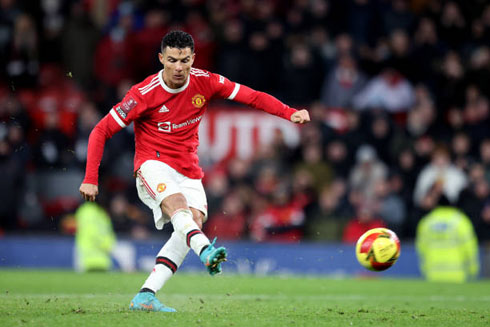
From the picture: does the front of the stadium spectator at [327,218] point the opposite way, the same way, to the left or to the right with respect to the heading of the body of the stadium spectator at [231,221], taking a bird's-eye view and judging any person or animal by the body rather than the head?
the same way

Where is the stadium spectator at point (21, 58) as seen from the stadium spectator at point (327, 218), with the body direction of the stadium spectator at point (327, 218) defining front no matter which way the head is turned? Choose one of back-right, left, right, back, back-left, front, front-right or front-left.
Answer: right

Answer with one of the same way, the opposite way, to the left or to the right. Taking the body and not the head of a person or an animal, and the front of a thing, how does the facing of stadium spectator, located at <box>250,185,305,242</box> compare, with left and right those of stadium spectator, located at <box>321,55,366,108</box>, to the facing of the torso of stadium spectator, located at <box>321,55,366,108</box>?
the same way

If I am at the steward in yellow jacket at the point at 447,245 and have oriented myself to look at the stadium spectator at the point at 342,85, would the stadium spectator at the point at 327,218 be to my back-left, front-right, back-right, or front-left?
front-left

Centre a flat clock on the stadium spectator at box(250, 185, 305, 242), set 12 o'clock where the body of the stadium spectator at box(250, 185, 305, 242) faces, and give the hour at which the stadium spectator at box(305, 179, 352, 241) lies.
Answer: the stadium spectator at box(305, 179, 352, 241) is roughly at 9 o'clock from the stadium spectator at box(250, 185, 305, 242).

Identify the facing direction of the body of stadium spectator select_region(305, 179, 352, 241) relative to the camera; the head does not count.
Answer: toward the camera

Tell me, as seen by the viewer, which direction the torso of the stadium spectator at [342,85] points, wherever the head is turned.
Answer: toward the camera

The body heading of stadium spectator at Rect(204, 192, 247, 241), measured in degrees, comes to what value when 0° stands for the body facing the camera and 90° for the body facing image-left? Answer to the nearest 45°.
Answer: approximately 0°

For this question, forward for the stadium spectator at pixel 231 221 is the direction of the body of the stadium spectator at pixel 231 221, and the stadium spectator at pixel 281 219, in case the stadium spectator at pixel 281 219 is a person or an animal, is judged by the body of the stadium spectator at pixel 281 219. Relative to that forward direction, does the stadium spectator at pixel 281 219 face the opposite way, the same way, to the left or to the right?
the same way

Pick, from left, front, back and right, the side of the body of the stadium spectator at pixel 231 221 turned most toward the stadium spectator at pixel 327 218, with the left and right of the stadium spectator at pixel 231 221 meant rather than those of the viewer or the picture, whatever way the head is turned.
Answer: left

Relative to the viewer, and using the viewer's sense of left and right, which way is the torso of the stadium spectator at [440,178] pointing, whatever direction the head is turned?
facing the viewer

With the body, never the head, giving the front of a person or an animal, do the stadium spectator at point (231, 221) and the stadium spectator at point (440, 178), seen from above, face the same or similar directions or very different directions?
same or similar directions

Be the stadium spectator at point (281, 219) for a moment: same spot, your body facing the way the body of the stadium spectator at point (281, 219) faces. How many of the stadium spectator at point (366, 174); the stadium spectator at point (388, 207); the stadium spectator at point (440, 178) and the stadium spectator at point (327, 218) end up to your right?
0

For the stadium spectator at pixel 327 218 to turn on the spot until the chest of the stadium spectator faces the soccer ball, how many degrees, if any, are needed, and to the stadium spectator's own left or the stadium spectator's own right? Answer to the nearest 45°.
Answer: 0° — they already face it

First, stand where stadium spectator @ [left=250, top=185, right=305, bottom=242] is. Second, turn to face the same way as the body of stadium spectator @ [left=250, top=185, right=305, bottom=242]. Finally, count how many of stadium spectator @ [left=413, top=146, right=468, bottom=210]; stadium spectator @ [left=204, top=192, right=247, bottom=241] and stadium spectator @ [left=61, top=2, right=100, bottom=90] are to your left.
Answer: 1

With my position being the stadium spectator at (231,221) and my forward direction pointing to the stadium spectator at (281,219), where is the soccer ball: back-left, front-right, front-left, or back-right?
front-right

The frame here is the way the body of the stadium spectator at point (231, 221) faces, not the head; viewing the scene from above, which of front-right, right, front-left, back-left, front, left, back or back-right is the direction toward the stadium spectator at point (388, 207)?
left
